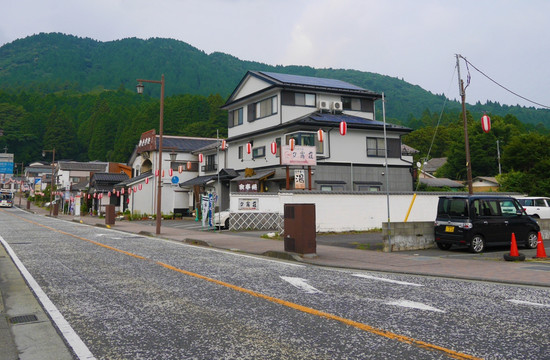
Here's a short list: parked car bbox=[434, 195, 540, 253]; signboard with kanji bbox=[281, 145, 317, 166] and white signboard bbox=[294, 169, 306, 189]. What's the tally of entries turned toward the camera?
2

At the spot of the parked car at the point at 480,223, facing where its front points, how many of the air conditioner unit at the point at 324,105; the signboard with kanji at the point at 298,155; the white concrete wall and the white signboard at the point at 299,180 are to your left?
4

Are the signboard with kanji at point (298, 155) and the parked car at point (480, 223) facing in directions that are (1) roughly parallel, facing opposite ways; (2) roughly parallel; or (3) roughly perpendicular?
roughly perpendicular

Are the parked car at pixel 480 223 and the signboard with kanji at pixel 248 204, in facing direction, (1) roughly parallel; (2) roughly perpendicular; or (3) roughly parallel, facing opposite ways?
roughly perpendicular

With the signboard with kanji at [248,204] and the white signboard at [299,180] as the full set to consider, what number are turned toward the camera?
2

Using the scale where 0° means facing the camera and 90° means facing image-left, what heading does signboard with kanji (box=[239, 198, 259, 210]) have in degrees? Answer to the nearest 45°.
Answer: approximately 0°

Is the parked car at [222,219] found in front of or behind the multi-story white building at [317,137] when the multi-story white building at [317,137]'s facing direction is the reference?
in front

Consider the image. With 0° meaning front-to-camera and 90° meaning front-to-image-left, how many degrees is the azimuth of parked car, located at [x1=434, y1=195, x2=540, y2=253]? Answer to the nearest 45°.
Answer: approximately 225°

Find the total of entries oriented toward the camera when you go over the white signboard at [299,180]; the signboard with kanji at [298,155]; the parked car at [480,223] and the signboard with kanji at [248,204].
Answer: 3
